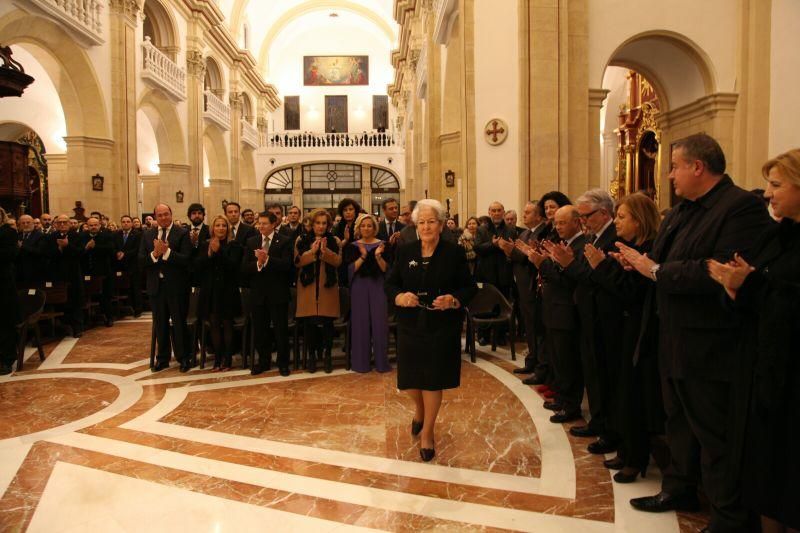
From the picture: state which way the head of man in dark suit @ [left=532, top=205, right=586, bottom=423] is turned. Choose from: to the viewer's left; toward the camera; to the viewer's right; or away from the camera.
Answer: to the viewer's left

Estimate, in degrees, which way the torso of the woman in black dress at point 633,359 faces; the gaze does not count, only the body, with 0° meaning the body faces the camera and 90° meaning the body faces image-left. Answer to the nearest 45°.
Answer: approximately 90°

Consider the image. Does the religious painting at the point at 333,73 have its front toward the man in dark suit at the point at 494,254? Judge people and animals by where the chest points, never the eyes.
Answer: yes

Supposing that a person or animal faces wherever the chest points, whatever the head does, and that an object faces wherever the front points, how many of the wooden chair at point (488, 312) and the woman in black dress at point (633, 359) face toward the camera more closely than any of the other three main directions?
1

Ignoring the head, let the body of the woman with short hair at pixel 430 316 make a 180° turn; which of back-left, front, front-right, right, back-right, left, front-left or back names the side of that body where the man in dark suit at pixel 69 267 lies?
front-left

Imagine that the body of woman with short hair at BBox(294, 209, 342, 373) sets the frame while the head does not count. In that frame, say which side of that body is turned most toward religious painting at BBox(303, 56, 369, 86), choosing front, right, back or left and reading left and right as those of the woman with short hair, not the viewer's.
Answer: back

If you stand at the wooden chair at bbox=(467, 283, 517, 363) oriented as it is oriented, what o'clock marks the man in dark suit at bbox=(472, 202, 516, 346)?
The man in dark suit is roughly at 6 o'clock from the wooden chair.

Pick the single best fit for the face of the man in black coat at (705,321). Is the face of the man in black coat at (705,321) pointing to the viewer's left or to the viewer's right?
to the viewer's left

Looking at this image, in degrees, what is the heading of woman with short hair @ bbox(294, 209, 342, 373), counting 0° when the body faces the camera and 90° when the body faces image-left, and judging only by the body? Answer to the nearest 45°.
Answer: approximately 0°

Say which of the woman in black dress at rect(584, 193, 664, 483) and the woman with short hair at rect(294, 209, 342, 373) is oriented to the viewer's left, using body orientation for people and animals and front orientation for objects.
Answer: the woman in black dress

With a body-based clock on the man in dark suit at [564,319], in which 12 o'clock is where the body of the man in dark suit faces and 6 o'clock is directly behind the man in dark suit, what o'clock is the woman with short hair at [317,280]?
The woman with short hair is roughly at 1 o'clock from the man in dark suit.

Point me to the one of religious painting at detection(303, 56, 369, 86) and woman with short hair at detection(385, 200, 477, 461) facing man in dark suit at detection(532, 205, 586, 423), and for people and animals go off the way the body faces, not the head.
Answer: the religious painting

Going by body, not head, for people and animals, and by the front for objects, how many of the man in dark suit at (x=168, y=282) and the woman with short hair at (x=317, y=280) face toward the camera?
2

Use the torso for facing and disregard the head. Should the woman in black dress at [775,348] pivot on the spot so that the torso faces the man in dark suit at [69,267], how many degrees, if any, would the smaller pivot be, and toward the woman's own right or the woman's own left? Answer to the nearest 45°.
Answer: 0° — they already face them
